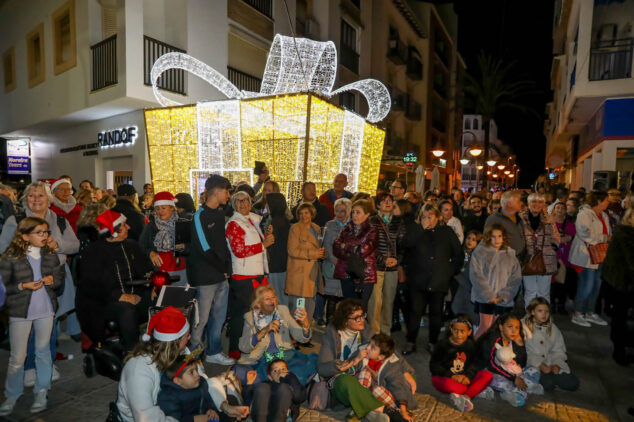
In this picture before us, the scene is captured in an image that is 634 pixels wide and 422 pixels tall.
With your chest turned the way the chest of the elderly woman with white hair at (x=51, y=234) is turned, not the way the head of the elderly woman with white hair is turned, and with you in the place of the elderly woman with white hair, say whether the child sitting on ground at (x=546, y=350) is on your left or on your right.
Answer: on your left

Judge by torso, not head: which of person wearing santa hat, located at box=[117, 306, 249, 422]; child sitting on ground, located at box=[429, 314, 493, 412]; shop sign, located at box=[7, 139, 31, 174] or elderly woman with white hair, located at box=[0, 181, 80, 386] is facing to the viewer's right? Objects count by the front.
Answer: the person wearing santa hat

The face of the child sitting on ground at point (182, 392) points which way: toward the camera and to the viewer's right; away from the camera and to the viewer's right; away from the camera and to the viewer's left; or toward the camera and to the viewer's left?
toward the camera and to the viewer's right

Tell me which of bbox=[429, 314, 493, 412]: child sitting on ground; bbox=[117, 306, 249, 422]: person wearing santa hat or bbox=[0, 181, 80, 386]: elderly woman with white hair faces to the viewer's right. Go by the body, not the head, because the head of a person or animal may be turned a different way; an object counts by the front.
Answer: the person wearing santa hat

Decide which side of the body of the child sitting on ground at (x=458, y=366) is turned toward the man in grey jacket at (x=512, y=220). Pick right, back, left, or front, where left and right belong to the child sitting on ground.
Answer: back

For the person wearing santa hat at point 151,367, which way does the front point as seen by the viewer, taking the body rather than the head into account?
to the viewer's right

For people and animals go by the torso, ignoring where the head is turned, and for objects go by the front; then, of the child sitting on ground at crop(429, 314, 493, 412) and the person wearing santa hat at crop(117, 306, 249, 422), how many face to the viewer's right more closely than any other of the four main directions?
1

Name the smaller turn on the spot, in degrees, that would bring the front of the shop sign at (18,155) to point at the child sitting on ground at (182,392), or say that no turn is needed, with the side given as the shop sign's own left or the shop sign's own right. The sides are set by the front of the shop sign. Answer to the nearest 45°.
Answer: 0° — it already faces them

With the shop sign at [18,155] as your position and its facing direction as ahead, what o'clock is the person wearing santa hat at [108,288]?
The person wearing santa hat is roughly at 12 o'clock from the shop sign.

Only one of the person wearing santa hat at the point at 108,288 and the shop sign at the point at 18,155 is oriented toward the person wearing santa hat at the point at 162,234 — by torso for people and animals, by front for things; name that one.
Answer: the shop sign

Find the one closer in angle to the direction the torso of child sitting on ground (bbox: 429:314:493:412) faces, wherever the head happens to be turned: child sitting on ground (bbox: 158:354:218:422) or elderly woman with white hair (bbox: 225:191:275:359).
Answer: the child sitting on ground

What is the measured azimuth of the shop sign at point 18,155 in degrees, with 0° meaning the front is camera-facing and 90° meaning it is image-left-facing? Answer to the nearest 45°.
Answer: approximately 0°

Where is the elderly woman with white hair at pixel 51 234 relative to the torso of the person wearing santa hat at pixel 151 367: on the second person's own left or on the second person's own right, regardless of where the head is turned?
on the second person's own left

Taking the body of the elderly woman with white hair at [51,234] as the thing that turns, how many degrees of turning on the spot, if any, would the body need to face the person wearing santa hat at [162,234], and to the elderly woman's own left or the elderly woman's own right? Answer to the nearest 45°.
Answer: approximately 90° to the elderly woman's own left
